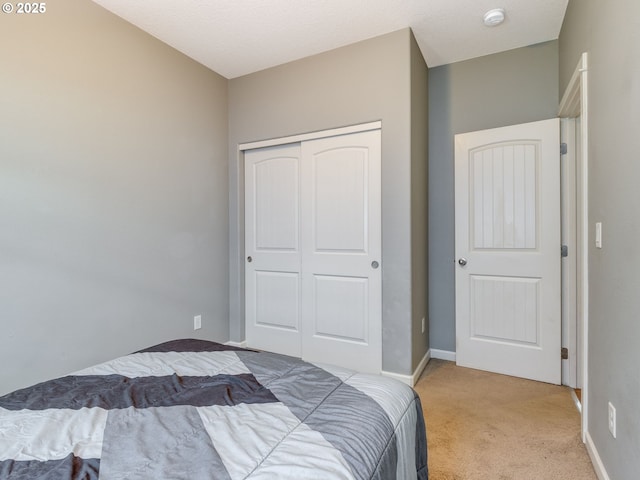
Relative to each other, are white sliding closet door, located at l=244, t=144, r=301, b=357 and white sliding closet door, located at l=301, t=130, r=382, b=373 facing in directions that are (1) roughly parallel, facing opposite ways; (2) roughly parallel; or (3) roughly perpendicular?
roughly parallel

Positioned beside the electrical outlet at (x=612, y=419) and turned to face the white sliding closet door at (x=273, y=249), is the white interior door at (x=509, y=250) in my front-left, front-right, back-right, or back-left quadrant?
front-right

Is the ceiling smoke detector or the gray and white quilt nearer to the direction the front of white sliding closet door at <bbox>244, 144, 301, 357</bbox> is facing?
the gray and white quilt

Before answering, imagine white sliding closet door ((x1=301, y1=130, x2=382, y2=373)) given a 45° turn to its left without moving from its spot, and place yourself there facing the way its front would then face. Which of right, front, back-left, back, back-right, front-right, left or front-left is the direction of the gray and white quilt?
front

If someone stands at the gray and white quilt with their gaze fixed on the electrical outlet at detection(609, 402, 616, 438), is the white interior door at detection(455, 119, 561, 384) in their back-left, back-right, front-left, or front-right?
front-left

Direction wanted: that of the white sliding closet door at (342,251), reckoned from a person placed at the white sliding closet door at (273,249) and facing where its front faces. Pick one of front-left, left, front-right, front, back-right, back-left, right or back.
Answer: left

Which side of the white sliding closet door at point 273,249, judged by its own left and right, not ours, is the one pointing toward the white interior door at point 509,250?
left

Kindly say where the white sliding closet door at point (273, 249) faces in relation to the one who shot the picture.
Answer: facing the viewer and to the left of the viewer

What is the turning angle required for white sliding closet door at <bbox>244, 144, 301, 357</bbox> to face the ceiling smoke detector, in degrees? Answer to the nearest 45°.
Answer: approximately 90° to its left

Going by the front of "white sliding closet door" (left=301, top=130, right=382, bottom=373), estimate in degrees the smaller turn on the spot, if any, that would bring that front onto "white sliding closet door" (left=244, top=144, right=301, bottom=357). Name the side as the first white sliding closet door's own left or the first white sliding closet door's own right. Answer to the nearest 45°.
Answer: approximately 90° to the first white sliding closet door's own right

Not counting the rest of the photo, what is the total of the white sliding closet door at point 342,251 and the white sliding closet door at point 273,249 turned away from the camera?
0

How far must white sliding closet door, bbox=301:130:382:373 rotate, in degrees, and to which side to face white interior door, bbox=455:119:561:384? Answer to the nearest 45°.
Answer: approximately 135° to its left

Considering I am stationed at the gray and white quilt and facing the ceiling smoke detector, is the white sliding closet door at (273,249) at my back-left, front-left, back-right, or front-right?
front-left
